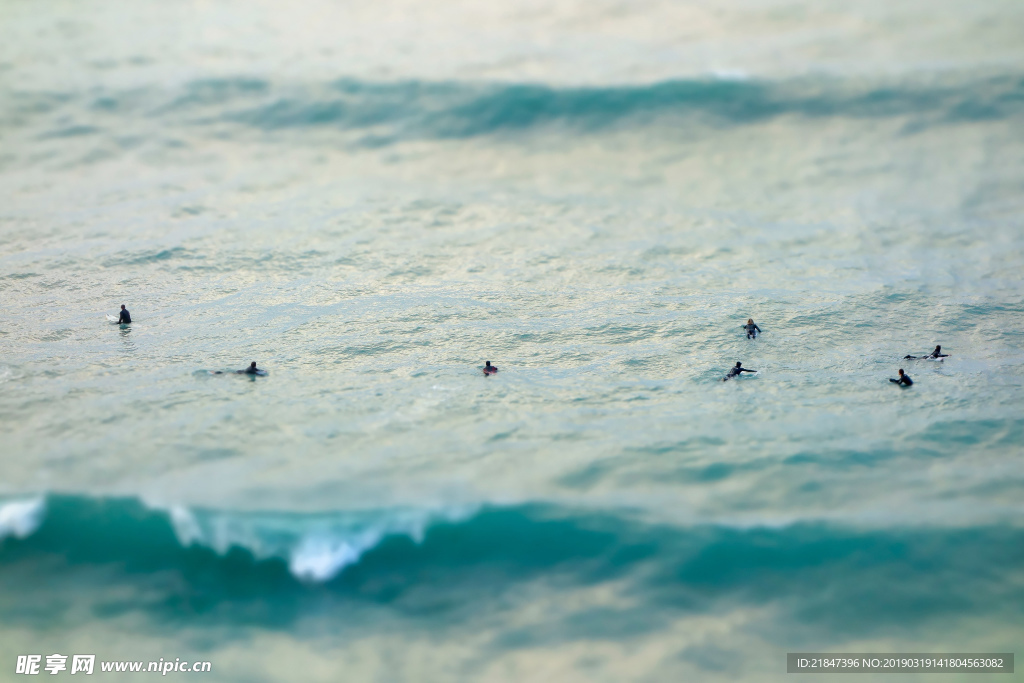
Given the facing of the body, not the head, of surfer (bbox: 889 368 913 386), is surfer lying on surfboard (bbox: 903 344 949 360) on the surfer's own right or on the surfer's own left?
on the surfer's own right
